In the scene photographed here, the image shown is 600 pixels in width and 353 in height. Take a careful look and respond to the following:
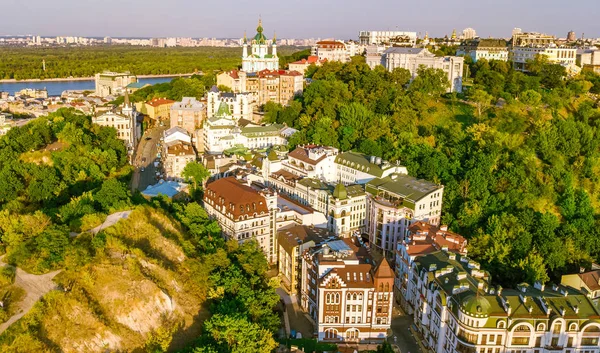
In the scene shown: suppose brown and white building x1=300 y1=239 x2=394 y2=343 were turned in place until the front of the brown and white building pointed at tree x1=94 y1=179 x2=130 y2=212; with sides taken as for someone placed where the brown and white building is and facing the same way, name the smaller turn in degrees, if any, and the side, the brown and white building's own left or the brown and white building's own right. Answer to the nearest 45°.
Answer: approximately 90° to the brown and white building's own right

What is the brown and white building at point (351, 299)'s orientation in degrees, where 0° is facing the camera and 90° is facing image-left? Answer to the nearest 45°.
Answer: approximately 0°

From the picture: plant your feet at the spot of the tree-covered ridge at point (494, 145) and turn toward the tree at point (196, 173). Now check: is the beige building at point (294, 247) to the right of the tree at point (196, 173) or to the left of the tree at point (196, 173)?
left

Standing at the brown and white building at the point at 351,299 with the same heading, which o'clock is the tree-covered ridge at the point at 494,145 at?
The tree-covered ridge is roughly at 7 o'clock from the brown and white building.

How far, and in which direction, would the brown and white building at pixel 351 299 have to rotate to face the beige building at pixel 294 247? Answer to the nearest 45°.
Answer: approximately 135° to its right

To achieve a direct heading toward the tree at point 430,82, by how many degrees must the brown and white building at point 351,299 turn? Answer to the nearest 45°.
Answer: approximately 180°

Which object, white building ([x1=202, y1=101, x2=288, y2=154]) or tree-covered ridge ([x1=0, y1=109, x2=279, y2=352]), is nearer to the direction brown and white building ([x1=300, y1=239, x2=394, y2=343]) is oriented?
the tree-covered ridge

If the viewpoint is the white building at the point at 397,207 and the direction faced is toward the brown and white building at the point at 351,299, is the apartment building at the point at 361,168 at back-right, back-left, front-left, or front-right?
back-right

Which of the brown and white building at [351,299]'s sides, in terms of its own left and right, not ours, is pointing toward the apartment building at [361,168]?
back

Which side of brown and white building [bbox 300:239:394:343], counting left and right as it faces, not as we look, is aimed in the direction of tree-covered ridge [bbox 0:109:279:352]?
right

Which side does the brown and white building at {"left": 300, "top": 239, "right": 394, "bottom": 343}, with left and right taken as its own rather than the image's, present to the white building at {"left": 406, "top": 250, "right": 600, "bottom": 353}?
left

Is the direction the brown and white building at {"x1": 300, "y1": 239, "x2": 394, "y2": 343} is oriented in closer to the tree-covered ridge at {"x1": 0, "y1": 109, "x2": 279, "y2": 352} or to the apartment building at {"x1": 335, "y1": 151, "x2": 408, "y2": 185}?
the tree-covered ridge
